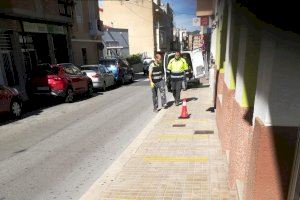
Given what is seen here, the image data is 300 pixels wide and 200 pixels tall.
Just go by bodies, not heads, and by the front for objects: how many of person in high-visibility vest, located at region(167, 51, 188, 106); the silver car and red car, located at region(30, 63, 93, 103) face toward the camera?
1

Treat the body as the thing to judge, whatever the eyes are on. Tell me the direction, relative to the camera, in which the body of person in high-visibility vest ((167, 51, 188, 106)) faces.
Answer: toward the camera

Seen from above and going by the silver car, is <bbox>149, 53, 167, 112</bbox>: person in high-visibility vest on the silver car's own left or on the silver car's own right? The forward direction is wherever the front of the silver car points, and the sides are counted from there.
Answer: on the silver car's own right

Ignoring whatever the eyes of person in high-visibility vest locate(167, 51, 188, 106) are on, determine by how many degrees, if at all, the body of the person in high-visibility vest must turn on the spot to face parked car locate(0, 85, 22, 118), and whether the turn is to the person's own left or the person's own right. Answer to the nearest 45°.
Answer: approximately 90° to the person's own right

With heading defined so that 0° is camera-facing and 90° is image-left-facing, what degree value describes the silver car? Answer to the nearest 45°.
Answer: approximately 225°

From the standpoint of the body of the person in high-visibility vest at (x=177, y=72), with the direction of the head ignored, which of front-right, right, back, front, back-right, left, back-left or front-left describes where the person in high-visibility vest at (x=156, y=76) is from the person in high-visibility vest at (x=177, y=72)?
front-right

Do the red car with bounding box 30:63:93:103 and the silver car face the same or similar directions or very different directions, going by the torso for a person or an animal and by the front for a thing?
same or similar directions

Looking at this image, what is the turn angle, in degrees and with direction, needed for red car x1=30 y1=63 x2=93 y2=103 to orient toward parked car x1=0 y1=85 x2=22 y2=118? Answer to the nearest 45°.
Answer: approximately 180°

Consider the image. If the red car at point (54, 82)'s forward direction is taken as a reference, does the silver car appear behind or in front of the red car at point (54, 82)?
in front
